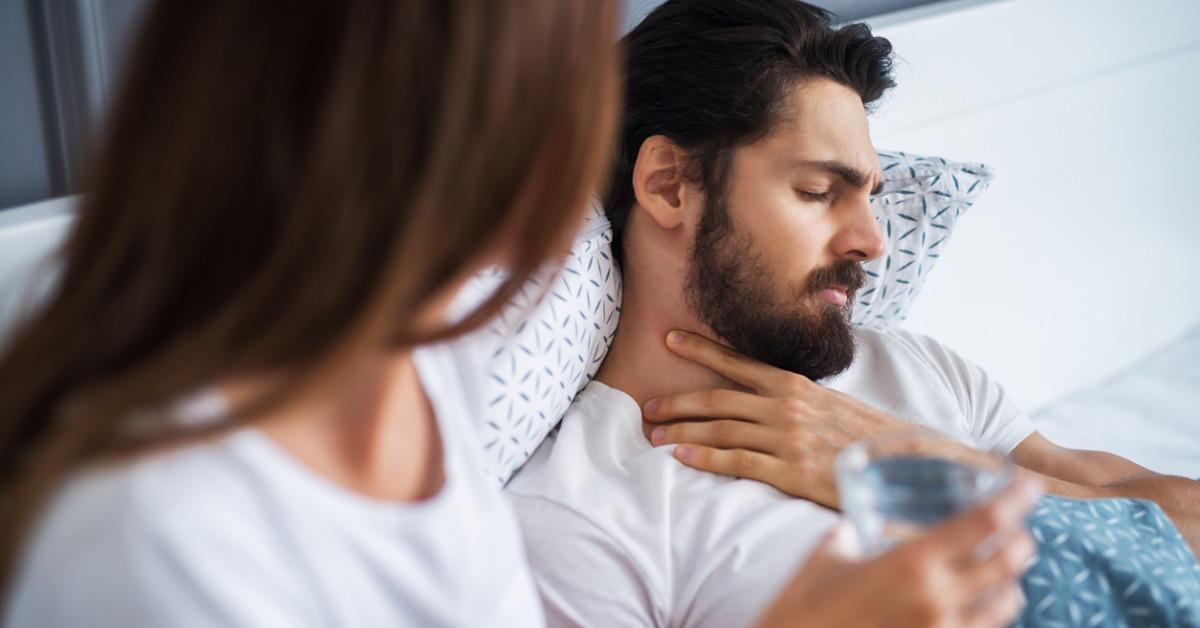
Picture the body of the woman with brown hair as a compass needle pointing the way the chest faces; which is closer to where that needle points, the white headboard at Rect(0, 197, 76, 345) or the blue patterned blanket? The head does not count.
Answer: the blue patterned blanket

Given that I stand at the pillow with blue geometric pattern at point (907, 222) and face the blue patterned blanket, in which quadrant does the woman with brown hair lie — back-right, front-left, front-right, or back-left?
front-right

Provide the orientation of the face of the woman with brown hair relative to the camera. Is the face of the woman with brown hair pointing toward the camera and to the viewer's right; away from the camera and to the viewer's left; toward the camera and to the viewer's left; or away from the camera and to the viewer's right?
away from the camera and to the viewer's right

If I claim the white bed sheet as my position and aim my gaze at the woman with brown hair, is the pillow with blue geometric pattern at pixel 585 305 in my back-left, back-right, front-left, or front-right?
front-right
